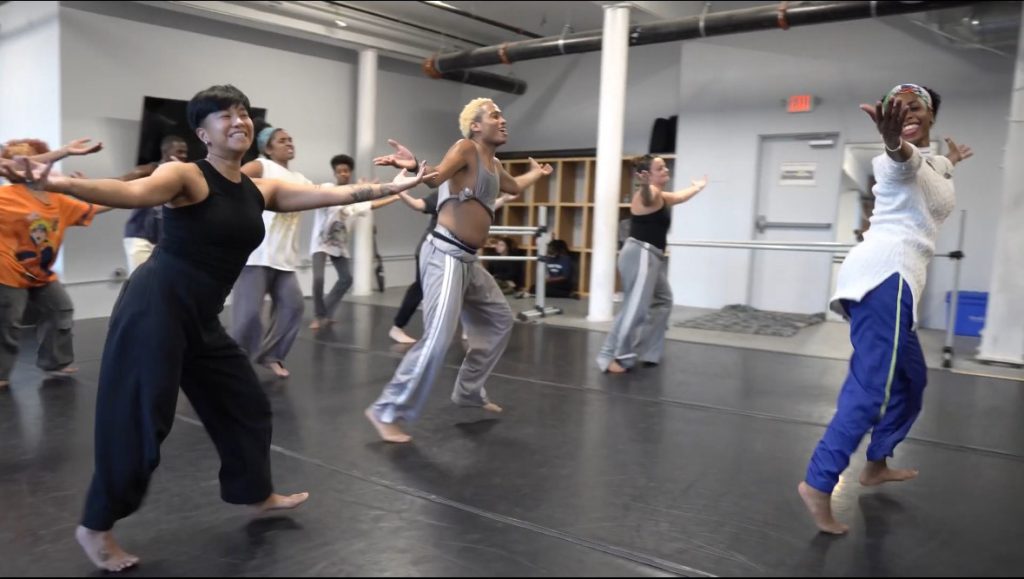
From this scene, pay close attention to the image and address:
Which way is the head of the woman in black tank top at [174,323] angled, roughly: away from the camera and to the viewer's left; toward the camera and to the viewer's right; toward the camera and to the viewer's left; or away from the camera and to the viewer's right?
toward the camera and to the viewer's right

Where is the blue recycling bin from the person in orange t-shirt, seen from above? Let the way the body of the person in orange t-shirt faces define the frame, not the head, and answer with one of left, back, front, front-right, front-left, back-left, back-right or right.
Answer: left

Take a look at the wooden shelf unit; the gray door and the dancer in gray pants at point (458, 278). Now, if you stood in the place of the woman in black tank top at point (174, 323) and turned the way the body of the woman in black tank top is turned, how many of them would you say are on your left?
3

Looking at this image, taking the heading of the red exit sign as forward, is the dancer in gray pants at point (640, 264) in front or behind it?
in front

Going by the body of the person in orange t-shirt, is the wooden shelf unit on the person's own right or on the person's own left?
on the person's own left

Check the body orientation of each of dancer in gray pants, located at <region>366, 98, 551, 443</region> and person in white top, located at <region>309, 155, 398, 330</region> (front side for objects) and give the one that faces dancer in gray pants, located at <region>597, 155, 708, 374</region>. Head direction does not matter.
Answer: the person in white top

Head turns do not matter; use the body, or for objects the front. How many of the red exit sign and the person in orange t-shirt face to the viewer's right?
0

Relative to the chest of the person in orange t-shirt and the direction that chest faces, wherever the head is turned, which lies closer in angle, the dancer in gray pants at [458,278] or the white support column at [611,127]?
the dancer in gray pants

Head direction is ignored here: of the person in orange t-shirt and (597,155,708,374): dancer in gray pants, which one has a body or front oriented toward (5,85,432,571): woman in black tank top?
the person in orange t-shirt

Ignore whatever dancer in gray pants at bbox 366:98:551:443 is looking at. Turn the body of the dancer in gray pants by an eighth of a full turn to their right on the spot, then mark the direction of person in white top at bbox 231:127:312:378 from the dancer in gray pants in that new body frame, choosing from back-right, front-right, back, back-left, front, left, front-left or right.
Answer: back-right

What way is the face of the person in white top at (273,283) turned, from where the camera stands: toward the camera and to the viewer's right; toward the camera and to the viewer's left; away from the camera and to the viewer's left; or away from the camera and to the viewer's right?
toward the camera and to the viewer's right

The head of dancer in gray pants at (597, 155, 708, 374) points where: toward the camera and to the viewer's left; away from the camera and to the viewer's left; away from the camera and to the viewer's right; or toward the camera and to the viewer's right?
toward the camera and to the viewer's right
